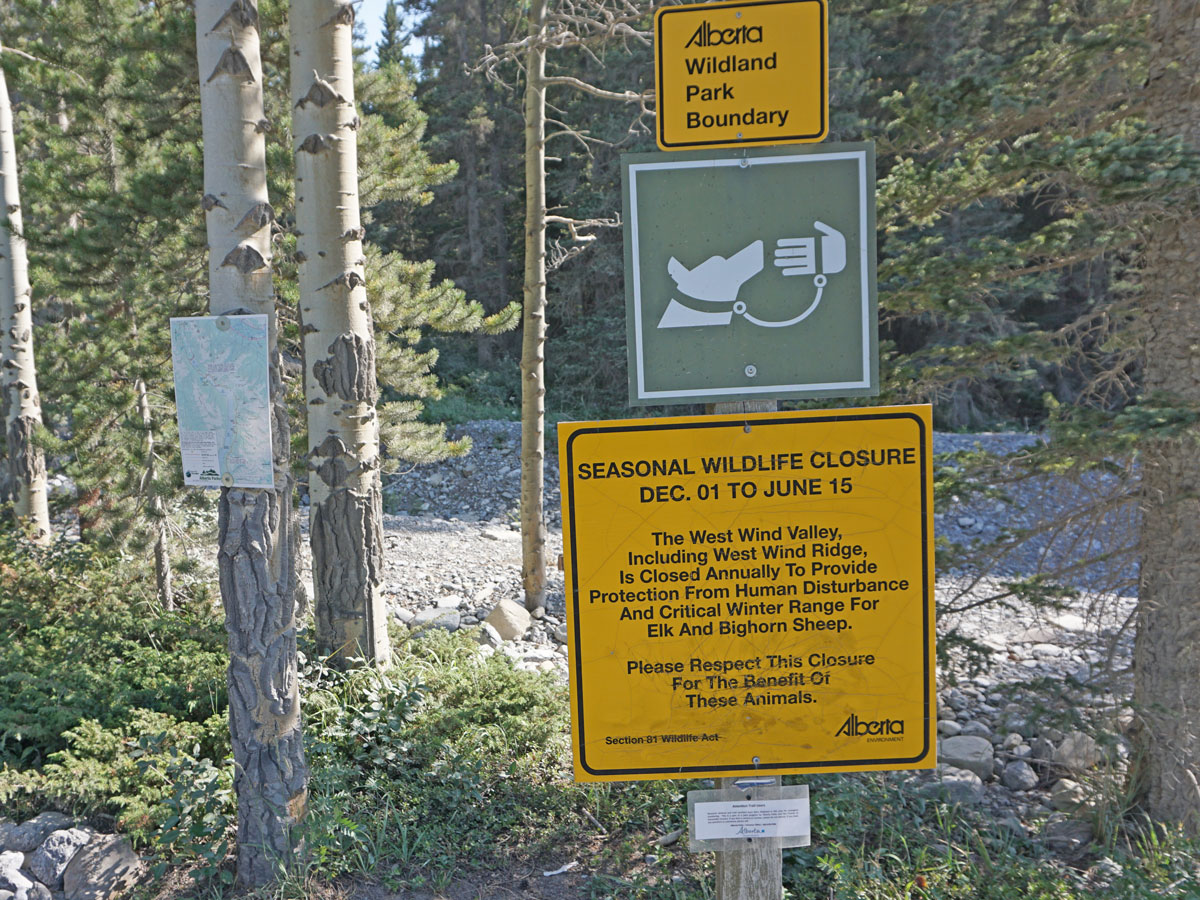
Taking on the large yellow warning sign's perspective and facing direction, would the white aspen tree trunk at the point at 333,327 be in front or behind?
behind

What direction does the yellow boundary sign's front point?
toward the camera

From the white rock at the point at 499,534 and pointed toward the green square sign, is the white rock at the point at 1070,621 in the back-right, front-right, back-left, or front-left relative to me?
front-left

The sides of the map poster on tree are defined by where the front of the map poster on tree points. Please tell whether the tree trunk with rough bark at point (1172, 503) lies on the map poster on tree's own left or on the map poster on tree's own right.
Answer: on the map poster on tree's own left

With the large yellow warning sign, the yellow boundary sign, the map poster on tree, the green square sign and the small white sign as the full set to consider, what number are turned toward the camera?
5

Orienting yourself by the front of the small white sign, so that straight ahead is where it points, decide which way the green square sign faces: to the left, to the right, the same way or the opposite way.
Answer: the same way

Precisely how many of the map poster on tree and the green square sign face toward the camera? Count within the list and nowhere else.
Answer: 2

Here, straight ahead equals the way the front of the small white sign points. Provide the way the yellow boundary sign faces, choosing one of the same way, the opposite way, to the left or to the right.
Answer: the same way

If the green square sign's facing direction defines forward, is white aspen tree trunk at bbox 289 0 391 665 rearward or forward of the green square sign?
rearward

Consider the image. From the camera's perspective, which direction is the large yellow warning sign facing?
toward the camera

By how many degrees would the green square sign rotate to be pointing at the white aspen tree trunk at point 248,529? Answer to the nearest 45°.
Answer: approximately 135° to its right

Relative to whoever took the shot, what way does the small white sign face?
facing the viewer
